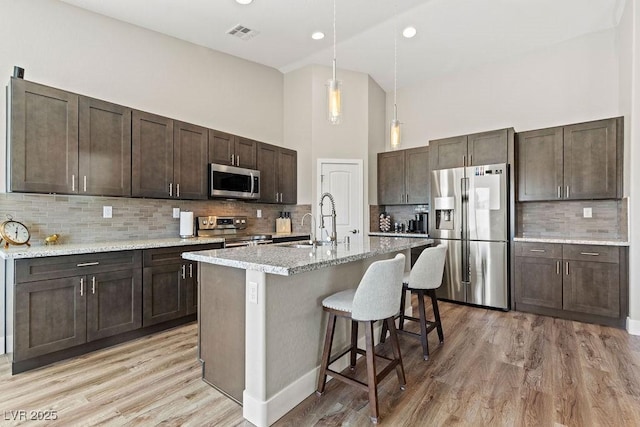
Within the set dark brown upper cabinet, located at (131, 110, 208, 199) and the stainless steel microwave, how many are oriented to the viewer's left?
0

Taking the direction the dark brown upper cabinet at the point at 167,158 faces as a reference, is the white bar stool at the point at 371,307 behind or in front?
in front

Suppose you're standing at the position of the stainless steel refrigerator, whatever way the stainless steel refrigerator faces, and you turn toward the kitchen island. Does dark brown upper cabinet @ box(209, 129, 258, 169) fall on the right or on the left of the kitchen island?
right

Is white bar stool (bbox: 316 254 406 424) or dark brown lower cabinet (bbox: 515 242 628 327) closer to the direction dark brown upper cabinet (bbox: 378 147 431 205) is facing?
the white bar stool

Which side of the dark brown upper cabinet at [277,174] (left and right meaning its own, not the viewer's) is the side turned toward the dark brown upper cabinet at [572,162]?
front

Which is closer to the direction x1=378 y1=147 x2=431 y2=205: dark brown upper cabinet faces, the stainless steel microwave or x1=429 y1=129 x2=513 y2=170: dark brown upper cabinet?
the stainless steel microwave

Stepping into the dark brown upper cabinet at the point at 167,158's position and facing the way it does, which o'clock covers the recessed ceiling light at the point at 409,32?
The recessed ceiling light is roughly at 11 o'clock from the dark brown upper cabinet.

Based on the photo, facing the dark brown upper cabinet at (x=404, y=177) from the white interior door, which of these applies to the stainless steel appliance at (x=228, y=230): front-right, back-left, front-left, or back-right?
back-right

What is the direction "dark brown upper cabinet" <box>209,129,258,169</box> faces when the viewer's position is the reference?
facing the viewer and to the right of the viewer

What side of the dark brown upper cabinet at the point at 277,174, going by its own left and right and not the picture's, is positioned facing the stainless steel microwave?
right

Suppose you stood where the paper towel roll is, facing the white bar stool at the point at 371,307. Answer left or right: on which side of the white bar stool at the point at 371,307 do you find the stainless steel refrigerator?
left

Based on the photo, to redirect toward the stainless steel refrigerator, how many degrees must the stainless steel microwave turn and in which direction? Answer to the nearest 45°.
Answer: approximately 45° to its left

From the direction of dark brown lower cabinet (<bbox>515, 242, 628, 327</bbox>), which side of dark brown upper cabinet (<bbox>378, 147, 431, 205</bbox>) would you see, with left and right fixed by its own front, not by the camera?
left
